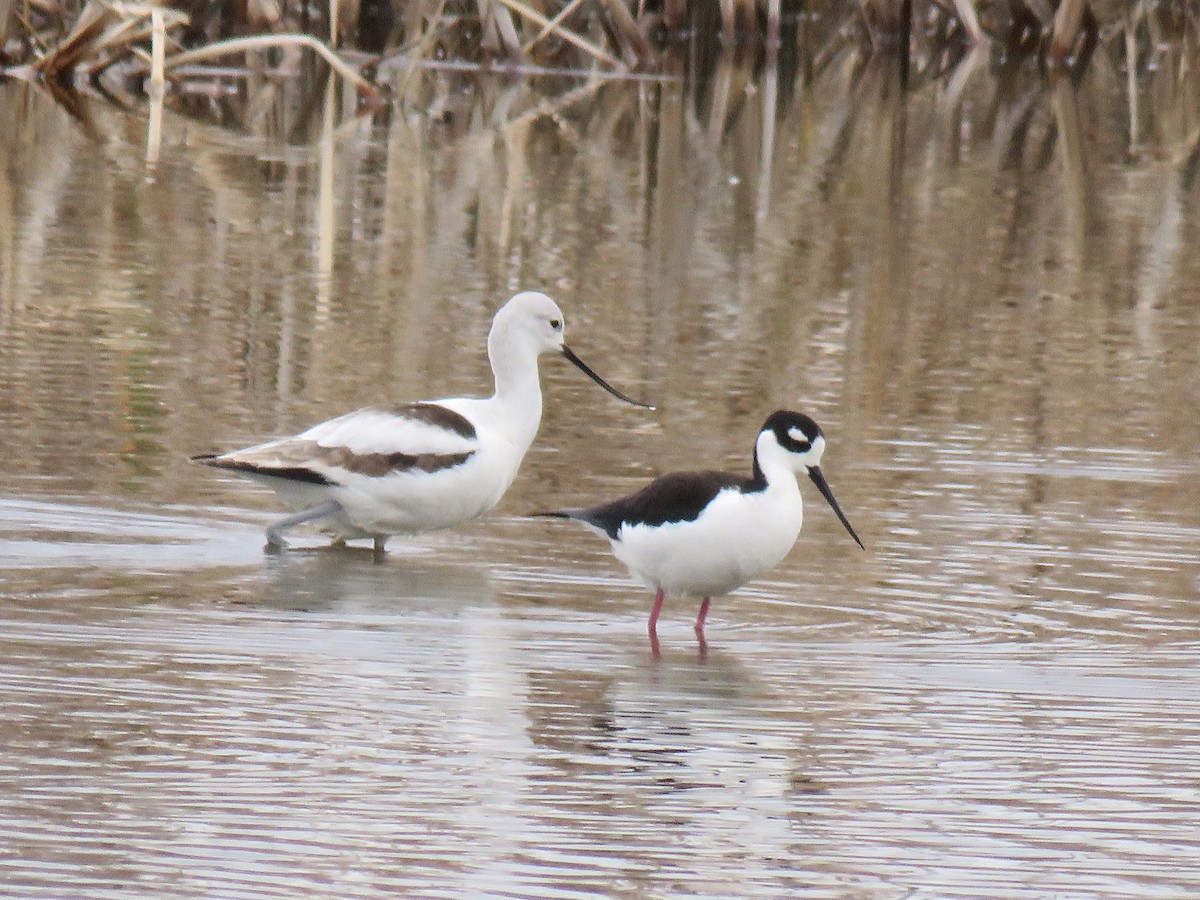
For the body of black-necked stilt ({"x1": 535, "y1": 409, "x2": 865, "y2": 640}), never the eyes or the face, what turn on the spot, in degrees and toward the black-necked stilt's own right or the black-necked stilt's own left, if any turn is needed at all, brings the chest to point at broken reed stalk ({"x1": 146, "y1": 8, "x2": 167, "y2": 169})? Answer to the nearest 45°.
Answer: approximately 90° to the black-necked stilt's own left

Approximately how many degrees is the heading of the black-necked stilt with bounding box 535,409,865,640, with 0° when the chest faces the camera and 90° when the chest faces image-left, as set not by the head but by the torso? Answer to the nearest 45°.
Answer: approximately 270°

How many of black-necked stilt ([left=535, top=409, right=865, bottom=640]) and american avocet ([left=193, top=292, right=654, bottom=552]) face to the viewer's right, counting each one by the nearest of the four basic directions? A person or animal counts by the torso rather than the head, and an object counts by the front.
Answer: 2

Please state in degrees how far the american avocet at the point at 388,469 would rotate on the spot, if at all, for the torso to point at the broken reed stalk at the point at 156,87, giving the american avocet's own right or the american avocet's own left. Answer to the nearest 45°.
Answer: approximately 90° to the american avocet's own left

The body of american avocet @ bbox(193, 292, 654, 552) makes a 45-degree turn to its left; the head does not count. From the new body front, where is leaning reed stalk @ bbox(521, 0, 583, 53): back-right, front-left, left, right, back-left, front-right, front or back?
front-left

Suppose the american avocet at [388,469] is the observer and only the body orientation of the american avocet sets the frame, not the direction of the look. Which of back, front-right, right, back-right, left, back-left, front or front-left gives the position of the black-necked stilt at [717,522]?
front-right

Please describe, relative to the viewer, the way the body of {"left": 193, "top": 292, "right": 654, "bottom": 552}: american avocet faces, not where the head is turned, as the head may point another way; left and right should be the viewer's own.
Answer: facing to the right of the viewer

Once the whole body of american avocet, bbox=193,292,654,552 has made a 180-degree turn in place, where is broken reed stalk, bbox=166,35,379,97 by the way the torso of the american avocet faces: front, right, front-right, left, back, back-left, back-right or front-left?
right

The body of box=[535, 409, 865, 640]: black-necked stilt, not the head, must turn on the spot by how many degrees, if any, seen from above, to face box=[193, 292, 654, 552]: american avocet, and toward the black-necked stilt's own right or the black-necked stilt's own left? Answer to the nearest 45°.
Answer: approximately 135° to the black-necked stilt's own left

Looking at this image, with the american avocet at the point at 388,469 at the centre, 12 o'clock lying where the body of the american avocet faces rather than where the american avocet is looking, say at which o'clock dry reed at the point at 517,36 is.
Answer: The dry reed is roughly at 9 o'clock from the american avocet.

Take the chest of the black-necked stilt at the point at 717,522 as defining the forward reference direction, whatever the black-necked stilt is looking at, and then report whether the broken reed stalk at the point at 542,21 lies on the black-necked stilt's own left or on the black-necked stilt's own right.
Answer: on the black-necked stilt's own left

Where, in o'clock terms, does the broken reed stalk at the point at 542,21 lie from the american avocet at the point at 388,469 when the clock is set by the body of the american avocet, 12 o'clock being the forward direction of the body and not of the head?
The broken reed stalk is roughly at 9 o'clock from the american avocet.

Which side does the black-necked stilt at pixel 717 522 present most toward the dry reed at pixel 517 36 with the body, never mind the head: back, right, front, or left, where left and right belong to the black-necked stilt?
left

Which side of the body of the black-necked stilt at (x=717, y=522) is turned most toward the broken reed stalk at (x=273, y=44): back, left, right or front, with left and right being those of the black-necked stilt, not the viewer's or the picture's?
left
